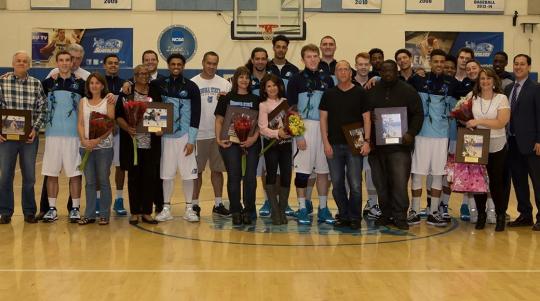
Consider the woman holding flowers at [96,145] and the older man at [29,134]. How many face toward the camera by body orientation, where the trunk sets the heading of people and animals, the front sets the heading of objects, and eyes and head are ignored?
2

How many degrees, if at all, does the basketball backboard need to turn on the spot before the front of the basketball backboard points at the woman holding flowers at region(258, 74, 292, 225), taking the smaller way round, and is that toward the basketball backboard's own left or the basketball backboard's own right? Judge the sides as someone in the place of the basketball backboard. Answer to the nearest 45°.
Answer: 0° — it already faces them

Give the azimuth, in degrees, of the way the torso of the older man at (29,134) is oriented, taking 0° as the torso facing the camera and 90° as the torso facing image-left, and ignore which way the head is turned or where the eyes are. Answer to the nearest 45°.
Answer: approximately 0°

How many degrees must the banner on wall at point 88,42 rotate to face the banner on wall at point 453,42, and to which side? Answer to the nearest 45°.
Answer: approximately 90° to its left

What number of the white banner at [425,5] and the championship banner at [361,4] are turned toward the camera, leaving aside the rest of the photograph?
2

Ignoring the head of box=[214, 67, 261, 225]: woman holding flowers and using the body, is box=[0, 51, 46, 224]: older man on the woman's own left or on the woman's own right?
on the woman's own right

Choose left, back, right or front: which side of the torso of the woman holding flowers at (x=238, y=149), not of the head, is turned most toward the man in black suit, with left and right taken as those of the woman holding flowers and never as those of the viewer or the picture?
left
